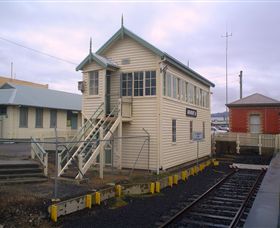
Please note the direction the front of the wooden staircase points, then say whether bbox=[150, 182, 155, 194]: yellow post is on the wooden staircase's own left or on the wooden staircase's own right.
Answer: on the wooden staircase's own left

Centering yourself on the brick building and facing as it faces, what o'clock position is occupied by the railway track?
The railway track is roughly at 12 o'clock from the brick building.

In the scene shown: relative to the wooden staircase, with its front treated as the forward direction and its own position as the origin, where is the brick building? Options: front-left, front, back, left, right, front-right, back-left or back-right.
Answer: back

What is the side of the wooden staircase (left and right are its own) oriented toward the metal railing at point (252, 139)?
back

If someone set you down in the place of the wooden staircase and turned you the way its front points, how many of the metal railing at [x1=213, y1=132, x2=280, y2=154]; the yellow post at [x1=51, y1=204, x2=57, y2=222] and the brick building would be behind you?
2

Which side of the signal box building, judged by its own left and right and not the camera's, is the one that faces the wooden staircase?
front
